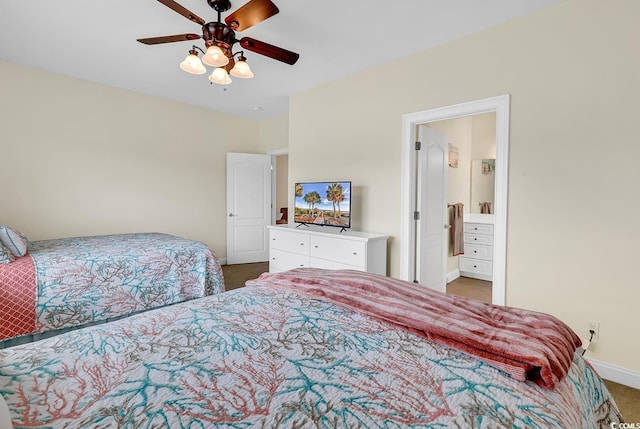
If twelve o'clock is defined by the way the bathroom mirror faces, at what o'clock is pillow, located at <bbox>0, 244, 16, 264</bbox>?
The pillow is roughly at 1 o'clock from the bathroom mirror.

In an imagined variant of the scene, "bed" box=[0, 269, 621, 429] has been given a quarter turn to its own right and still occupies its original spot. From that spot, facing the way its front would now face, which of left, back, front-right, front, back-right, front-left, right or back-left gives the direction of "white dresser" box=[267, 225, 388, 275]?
back-left

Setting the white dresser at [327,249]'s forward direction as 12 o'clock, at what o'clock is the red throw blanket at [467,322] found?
The red throw blanket is roughly at 10 o'clock from the white dresser.

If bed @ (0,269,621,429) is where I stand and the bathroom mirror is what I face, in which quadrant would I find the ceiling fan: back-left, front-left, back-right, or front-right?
front-left

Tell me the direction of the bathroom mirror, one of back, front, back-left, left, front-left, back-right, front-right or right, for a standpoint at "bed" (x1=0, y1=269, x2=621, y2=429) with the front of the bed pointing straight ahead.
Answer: front

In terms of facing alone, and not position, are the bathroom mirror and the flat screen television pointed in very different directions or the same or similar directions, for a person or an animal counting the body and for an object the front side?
same or similar directions

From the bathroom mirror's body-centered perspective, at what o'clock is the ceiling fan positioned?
The ceiling fan is roughly at 1 o'clock from the bathroom mirror.

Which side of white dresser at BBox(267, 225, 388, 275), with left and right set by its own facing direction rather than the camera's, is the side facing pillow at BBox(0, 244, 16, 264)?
front

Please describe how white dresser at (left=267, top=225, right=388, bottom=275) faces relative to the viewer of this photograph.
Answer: facing the viewer and to the left of the viewer

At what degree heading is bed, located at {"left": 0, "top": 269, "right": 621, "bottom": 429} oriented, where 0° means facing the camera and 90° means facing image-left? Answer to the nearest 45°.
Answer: approximately 225°

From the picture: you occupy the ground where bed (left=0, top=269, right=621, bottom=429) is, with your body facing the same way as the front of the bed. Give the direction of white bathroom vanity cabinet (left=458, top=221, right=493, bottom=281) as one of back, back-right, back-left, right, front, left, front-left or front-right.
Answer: front

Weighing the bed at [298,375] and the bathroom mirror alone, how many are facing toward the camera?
1

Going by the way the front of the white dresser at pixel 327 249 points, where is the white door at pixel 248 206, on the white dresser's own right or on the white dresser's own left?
on the white dresser's own right

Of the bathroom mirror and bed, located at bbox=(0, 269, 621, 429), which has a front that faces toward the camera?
the bathroom mirror

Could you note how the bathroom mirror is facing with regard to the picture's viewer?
facing the viewer

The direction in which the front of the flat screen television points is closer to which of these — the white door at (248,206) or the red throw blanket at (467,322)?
the red throw blanket
